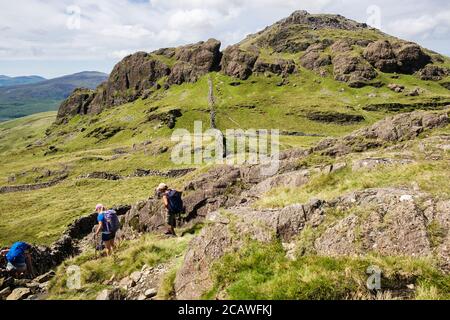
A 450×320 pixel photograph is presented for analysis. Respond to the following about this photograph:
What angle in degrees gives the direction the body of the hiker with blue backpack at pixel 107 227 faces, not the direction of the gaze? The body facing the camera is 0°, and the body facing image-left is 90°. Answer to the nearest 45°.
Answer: approximately 135°

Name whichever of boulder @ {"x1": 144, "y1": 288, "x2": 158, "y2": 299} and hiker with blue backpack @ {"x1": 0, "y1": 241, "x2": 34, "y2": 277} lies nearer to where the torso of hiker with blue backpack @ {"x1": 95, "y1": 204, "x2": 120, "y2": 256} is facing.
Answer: the hiker with blue backpack

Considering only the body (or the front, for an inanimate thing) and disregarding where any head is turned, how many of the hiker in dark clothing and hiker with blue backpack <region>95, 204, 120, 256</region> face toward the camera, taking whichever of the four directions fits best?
0

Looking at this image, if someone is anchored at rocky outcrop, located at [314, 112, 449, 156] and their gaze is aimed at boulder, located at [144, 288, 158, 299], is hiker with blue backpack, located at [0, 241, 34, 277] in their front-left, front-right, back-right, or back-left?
front-right

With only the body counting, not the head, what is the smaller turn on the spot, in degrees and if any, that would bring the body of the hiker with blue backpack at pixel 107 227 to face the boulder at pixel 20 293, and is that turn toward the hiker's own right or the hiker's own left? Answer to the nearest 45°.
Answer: approximately 90° to the hiker's own left

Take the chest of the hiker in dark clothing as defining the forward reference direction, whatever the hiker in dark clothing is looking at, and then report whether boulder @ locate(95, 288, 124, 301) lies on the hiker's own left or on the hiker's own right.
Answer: on the hiker's own left
